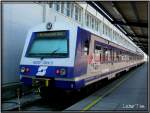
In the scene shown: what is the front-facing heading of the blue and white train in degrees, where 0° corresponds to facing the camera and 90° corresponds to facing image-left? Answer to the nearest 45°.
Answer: approximately 45°
